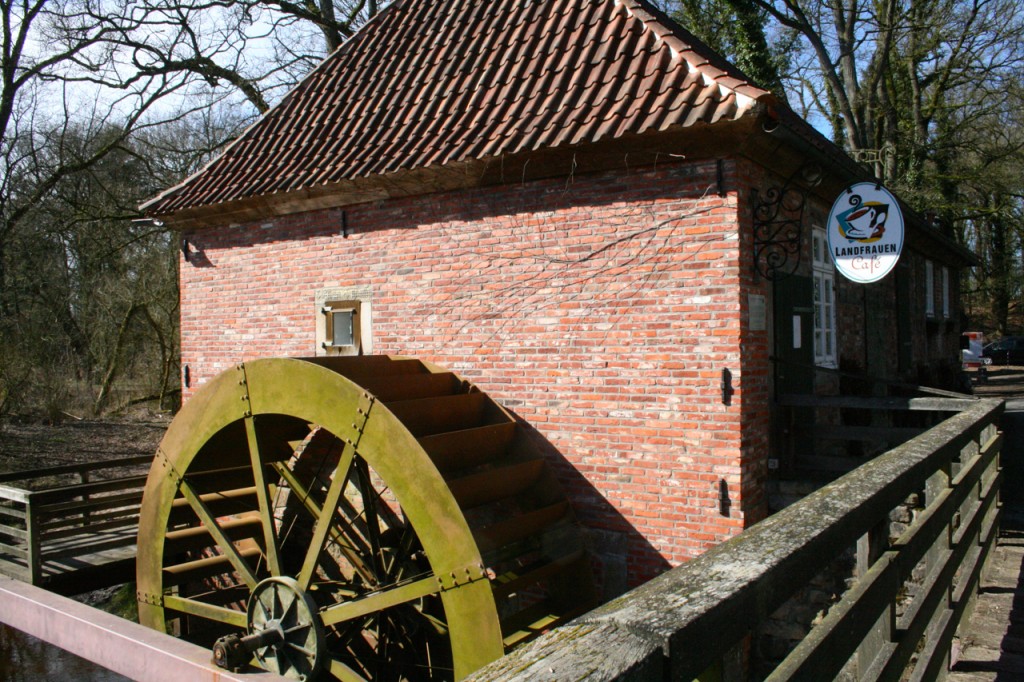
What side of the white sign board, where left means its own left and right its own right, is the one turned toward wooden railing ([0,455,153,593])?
right

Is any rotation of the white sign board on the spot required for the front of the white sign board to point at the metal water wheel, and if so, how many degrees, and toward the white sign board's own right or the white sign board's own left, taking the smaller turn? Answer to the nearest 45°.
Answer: approximately 45° to the white sign board's own right

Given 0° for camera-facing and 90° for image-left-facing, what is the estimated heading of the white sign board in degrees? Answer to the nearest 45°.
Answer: approximately 0°

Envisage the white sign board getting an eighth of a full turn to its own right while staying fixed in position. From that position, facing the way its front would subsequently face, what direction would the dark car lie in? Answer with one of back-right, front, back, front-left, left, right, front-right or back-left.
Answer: back-right

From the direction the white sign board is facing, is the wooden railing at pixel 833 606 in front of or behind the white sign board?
in front
